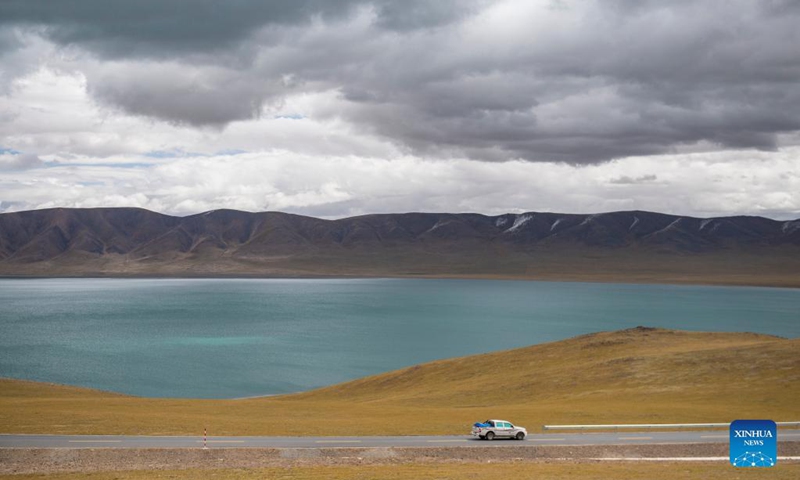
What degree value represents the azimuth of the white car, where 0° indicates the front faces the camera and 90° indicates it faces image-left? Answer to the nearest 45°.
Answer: approximately 270°
